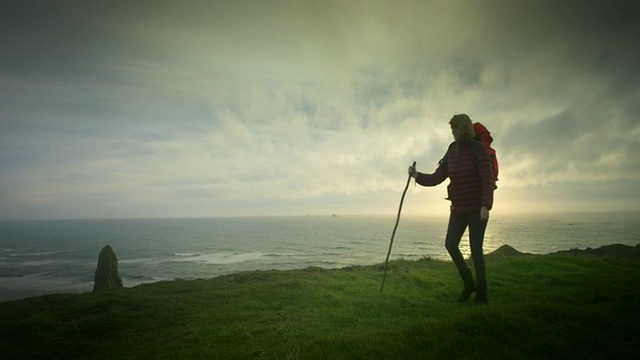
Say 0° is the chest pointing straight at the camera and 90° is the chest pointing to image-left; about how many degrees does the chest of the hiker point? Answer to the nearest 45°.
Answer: approximately 45°

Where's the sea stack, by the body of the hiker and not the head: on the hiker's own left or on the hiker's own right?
on the hiker's own right
